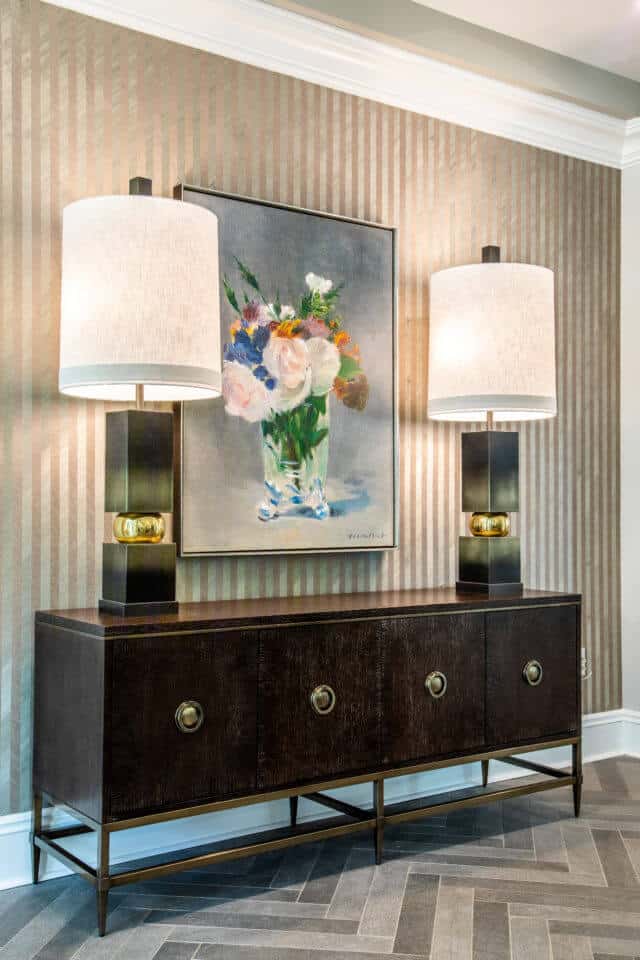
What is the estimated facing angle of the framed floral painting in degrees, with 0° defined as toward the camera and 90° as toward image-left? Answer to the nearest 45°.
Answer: approximately 315°

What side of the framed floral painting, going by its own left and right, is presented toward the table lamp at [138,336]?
right

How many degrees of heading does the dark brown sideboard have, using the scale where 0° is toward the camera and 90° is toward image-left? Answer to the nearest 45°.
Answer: approximately 315°
